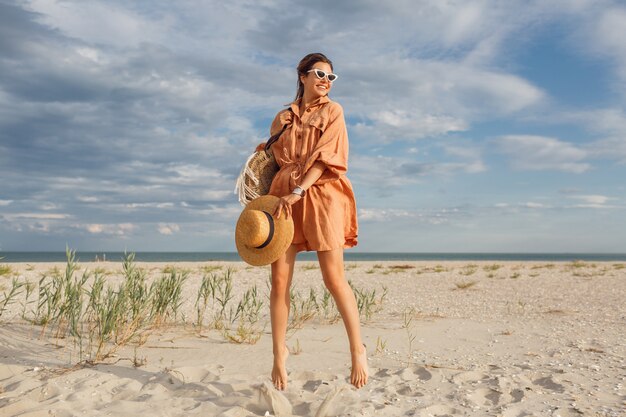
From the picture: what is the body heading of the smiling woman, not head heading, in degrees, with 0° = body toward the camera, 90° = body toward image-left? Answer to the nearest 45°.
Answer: approximately 0°

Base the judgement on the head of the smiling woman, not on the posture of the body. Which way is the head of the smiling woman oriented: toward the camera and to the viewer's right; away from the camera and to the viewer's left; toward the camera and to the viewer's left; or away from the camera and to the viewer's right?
toward the camera and to the viewer's right
